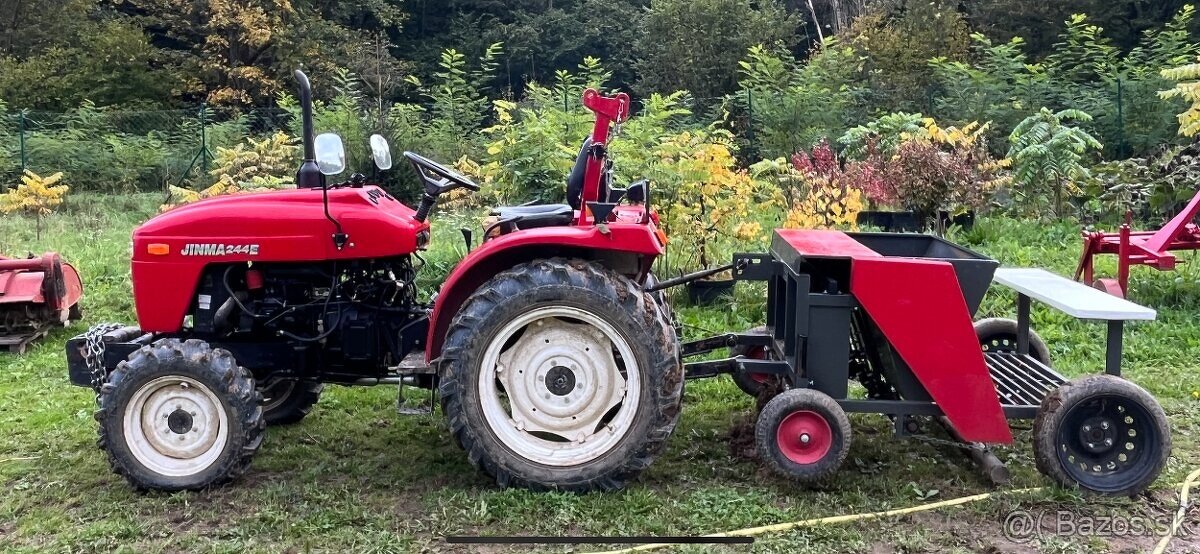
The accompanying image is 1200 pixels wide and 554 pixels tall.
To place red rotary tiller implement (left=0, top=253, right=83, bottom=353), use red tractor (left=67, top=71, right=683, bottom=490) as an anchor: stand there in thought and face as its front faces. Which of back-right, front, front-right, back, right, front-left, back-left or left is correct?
front-right

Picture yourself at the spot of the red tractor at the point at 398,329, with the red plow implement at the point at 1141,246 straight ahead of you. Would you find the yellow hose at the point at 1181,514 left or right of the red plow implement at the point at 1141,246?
right

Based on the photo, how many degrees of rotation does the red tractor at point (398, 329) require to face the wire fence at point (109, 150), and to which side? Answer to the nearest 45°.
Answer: approximately 90° to its right

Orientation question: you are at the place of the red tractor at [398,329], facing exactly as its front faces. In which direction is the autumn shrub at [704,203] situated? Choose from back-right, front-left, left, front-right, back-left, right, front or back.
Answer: back-right

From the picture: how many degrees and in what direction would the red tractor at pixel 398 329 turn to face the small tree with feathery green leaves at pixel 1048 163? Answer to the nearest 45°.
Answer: approximately 135° to its right

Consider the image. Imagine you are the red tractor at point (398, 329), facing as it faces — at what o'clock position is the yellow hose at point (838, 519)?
The yellow hose is roughly at 7 o'clock from the red tractor.

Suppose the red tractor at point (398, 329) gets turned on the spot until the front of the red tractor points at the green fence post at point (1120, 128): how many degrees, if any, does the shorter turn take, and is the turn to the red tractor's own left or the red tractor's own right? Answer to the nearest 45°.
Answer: approximately 135° to the red tractor's own right

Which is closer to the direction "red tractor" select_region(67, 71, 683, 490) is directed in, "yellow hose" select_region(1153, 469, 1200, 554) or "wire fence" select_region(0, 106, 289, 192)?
the wire fence

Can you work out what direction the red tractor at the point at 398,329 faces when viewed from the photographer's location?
facing to the left of the viewer
